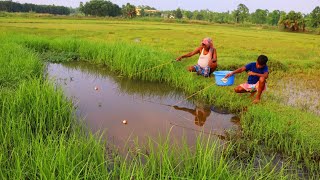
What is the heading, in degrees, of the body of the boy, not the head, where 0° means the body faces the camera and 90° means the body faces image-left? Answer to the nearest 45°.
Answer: approximately 45°

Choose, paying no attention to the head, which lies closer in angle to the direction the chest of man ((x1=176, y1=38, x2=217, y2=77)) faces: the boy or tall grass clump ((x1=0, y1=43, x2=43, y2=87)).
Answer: the tall grass clump

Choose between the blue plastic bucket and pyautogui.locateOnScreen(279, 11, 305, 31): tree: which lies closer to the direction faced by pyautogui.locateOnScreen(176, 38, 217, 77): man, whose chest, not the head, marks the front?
the blue plastic bucket

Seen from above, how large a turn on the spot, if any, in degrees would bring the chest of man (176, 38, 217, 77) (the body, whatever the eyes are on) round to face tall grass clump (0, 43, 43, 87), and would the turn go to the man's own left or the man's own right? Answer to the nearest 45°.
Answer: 0° — they already face it

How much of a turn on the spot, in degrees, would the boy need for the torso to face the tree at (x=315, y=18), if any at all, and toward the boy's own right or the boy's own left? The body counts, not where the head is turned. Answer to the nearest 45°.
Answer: approximately 135° to the boy's own right

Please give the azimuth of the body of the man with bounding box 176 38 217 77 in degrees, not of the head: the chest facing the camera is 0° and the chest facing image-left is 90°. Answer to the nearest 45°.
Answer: approximately 45°

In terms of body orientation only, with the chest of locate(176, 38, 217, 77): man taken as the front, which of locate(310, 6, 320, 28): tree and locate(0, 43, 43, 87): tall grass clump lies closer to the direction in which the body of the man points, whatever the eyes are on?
the tall grass clump

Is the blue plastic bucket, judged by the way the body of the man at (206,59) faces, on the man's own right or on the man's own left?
on the man's own left

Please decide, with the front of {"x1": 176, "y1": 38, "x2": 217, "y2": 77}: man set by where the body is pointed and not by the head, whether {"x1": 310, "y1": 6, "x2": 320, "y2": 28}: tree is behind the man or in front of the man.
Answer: behind

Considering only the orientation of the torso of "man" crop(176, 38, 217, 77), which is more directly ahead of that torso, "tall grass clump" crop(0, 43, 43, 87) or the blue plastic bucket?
the tall grass clump
